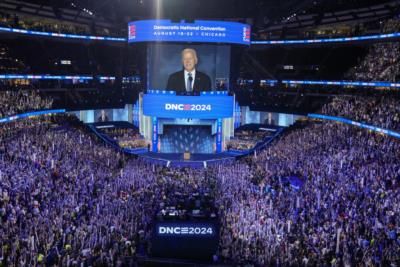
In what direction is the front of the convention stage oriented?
toward the camera

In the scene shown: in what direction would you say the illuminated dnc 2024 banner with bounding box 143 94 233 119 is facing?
toward the camera

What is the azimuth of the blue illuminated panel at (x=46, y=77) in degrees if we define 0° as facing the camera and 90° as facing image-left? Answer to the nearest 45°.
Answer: approximately 315°

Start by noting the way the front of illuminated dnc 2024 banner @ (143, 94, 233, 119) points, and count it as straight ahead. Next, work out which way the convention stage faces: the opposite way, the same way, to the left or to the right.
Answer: the same way

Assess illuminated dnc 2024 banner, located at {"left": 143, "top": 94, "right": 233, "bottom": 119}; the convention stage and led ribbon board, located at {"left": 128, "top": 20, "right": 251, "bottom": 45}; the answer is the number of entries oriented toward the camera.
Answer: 3

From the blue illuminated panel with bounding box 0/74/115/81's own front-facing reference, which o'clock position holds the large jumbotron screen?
The large jumbotron screen is roughly at 11 o'clock from the blue illuminated panel.

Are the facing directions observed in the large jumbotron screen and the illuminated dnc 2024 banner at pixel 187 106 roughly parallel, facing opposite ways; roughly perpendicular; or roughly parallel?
roughly parallel

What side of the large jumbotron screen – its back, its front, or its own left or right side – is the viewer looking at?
front

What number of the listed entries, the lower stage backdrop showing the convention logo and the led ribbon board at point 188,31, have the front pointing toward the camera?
2

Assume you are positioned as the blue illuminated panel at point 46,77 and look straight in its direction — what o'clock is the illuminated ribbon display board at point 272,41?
The illuminated ribbon display board is roughly at 11 o'clock from the blue illuminated panel.

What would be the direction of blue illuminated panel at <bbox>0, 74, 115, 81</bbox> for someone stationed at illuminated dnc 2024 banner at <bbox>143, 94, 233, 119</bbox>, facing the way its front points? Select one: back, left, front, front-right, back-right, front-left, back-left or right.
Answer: right
